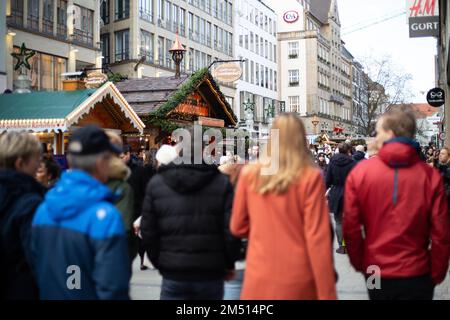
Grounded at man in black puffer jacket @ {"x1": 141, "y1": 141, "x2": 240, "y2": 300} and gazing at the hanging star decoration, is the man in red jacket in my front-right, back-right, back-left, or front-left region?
back-right

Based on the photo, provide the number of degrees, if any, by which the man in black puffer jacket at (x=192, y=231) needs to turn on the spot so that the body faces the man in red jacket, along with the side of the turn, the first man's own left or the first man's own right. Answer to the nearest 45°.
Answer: approximately 90° to the first man's own right

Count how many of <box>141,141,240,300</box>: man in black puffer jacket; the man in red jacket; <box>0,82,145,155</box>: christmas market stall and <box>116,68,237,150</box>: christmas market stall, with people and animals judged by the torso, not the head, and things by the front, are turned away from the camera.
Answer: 2

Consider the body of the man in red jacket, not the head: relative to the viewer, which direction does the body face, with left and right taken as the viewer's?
facing away from the viewer

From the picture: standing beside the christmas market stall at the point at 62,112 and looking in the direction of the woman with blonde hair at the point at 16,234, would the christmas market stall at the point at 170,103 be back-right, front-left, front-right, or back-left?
back-left

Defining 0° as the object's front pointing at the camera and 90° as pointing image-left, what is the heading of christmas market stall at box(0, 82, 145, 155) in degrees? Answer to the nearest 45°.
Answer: approximately 315°

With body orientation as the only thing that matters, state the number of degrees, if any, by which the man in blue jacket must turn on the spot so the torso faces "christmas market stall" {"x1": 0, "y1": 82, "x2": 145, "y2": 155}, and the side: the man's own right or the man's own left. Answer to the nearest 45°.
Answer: approximately 45° to the man's own left

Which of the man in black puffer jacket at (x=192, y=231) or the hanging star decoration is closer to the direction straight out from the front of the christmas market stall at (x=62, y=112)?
the man in black puffer jacket

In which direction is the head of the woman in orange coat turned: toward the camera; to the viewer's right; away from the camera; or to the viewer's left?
away from the camera

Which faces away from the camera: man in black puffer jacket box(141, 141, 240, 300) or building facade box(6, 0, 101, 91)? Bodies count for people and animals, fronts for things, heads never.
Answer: the man in black puffer jacket

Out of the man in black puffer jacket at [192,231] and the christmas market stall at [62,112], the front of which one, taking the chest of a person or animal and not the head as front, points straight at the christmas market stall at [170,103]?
the man in black puffer jacket

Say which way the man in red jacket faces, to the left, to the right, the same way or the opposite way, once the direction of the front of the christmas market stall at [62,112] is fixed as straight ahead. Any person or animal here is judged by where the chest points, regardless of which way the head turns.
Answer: to the left
